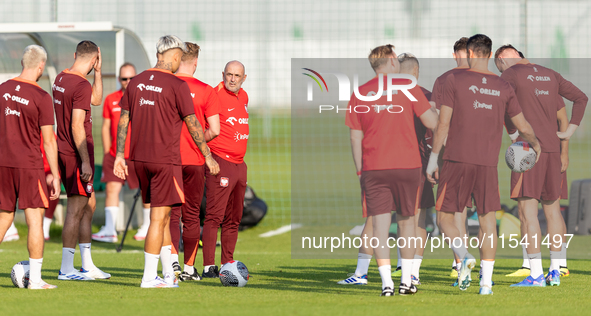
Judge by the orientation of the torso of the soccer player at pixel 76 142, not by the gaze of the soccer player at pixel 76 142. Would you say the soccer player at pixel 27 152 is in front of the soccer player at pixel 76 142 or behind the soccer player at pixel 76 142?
behind

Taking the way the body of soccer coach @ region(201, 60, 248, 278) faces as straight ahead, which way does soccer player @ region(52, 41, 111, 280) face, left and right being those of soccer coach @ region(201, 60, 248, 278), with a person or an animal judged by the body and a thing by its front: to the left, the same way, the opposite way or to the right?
to the left

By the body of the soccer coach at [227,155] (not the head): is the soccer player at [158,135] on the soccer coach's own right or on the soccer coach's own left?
on the soccer coach's own right

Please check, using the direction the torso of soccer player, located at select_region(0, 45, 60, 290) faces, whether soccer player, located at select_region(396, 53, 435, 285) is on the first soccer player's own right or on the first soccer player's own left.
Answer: on the first soccer player's own right

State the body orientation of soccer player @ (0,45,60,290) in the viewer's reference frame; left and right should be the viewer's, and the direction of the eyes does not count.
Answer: facing away from the viewer and to the right of the viewer

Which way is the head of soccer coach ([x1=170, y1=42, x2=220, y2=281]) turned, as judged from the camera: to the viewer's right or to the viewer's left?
to the viewer's right

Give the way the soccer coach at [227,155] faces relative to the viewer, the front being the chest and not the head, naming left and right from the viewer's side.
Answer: facing the viewer and to the right of the viewer
